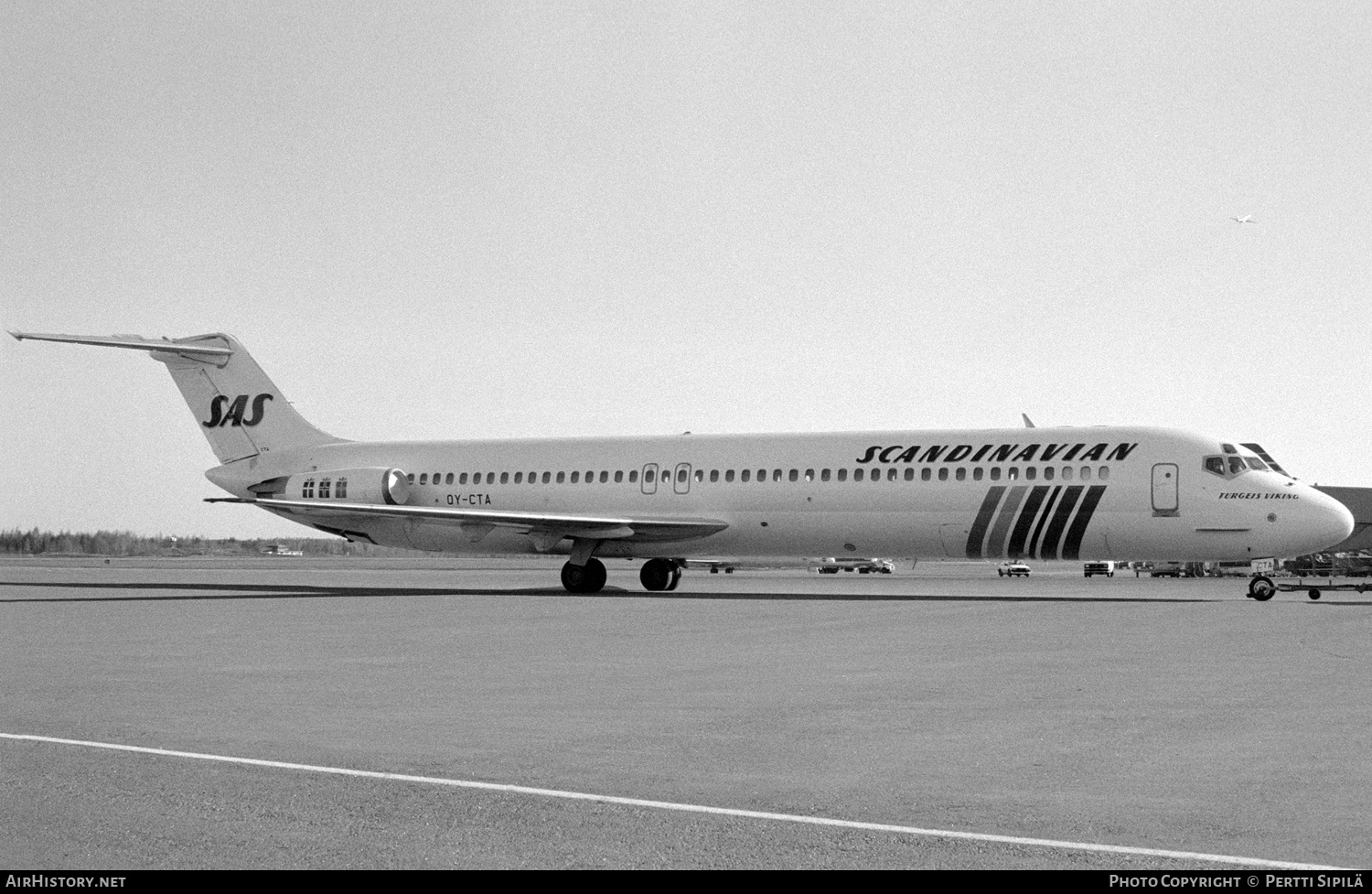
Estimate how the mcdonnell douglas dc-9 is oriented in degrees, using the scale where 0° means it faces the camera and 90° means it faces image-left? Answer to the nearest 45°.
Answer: approximately 315°
